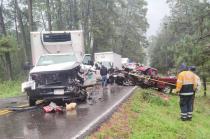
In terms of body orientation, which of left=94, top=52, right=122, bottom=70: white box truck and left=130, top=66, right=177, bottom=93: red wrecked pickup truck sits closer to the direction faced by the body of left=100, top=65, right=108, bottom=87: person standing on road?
the white box truck

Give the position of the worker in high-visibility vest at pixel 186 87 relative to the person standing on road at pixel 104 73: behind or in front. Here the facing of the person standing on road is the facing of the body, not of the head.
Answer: behind

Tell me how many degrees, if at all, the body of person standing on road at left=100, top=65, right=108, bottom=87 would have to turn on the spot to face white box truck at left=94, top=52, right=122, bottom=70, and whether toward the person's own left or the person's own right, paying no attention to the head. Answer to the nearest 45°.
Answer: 0° — they already face it

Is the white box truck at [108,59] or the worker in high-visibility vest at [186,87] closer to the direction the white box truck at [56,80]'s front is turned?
the worker in high-visibility vest

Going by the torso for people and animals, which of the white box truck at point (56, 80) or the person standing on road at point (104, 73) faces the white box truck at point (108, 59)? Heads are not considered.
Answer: the person standing on road

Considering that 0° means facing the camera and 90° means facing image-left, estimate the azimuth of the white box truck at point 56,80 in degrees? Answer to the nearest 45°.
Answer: approximately 0°

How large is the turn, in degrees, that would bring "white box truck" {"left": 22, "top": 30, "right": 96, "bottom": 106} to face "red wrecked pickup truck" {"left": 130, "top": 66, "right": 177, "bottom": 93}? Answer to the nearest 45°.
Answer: approximately 135° to its left

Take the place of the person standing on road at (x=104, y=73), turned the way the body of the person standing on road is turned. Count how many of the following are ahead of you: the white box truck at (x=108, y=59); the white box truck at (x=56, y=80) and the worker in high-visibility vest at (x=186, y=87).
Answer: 1

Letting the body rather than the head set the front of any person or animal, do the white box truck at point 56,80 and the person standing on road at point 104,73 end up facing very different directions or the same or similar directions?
very different directions

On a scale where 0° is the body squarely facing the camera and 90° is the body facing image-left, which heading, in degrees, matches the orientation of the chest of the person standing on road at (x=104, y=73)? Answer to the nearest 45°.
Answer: approximately 180°

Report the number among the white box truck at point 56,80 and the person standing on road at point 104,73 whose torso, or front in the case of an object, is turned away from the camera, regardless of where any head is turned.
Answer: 1

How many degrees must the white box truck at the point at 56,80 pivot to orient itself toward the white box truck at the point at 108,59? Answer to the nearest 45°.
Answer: approximately 180°

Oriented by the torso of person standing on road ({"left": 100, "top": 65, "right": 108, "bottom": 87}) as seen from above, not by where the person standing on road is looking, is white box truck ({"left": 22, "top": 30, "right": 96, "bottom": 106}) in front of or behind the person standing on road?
behind
